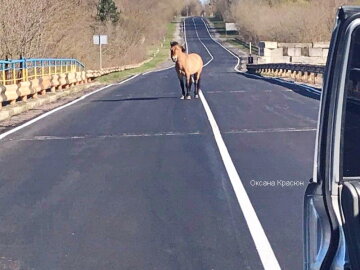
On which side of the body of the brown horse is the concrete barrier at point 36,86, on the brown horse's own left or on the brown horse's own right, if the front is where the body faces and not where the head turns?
on the brown horse's own right

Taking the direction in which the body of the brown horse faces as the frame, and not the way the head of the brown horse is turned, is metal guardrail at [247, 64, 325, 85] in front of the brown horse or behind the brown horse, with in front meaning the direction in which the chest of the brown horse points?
behind

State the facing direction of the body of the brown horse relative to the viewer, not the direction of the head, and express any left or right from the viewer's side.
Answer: facing the viewer and to the left of the viewer

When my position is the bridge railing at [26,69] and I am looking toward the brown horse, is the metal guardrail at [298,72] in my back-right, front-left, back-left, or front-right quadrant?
front-left

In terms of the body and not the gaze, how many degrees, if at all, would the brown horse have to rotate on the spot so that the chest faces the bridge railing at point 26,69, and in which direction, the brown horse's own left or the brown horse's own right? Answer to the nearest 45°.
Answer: approximately 45° to the brown horse's own right

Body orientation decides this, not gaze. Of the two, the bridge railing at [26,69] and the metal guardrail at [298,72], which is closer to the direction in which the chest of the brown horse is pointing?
the bridge railing
